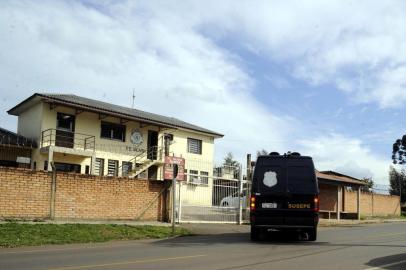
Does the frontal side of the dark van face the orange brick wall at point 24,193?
no

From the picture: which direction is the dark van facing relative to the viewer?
away from the camera

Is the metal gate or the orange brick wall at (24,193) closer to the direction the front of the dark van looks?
the metal gate

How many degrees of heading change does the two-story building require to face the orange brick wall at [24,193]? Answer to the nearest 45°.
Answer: approximately 45° to its right

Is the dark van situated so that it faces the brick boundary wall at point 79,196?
no

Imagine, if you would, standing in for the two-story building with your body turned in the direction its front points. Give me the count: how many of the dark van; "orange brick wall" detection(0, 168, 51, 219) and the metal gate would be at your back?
0

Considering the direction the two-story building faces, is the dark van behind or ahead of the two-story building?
ahead

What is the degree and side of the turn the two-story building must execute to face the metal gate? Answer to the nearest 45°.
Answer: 0° — it already faces it

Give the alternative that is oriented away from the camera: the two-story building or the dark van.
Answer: the dark van

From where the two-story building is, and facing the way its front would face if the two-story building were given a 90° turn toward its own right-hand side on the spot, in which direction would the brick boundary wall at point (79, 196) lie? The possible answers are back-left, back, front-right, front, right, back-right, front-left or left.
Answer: front-left

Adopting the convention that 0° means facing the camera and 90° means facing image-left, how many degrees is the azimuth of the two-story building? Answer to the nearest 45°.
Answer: approximately 315°

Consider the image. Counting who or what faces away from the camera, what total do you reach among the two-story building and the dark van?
1
